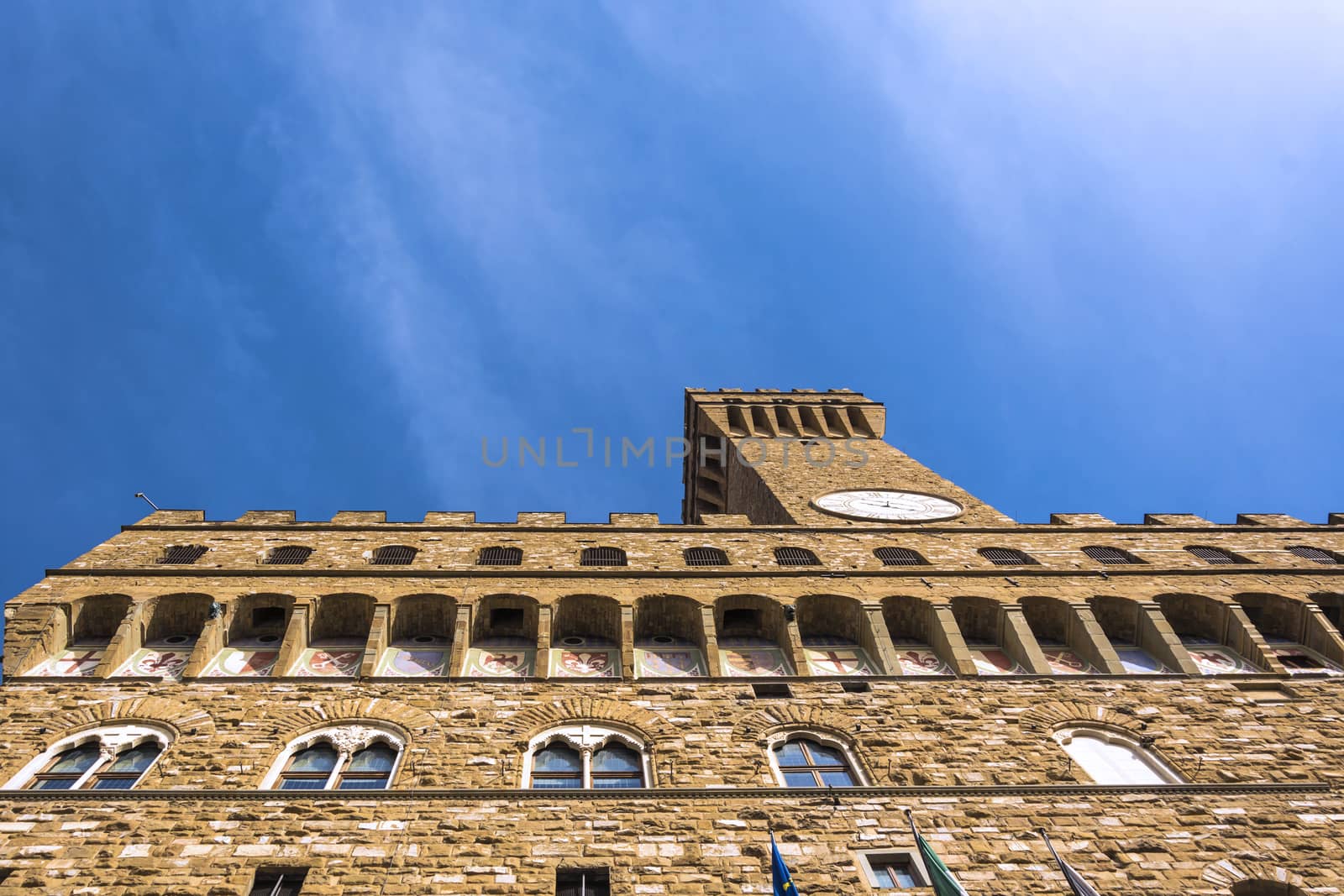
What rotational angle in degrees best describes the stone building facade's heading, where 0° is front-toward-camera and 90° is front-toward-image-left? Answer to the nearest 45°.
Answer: approximately 0°
